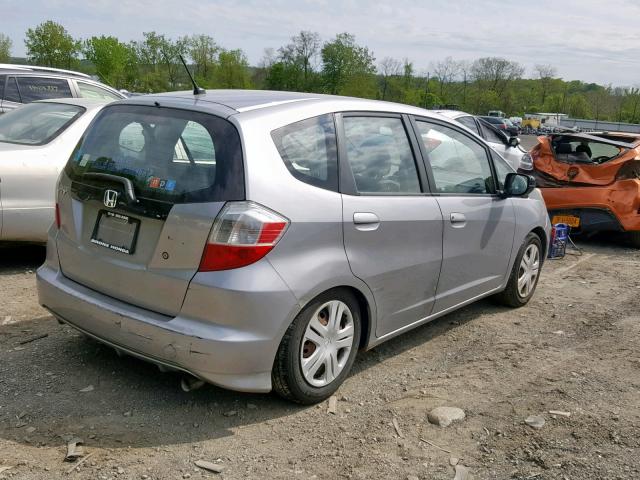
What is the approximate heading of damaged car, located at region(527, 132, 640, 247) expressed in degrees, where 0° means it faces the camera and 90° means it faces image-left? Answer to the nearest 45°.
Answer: approximately 225°

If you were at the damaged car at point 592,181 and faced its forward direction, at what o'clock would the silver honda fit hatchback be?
The silver honda fit hatchback is roughly at 5 o'clock from the damaged car.

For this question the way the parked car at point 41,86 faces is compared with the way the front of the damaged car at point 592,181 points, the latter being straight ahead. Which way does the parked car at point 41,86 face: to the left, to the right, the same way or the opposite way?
the same way

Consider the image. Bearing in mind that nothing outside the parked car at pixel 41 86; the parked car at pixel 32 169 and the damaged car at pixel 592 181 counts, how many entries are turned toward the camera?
0

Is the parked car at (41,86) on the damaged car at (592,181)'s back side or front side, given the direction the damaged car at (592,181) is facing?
on the back side

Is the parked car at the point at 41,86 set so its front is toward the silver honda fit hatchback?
no

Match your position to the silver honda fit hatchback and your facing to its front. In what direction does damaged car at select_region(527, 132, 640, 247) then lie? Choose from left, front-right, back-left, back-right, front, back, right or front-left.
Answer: front

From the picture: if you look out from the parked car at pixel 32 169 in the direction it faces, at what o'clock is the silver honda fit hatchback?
The silver honda fit hatchback is roughly at 4 o'clock from the parked car.

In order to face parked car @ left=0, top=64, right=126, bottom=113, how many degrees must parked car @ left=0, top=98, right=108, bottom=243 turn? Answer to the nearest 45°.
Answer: approximately 45° to its left

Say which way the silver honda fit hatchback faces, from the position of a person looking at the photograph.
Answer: facing away from the viewer and to the right of the viewer

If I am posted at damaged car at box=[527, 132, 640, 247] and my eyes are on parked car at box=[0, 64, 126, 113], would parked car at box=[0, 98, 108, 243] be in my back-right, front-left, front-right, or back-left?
front-left
